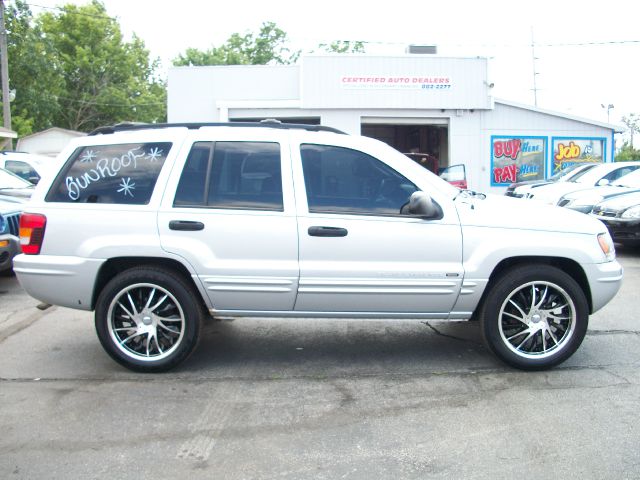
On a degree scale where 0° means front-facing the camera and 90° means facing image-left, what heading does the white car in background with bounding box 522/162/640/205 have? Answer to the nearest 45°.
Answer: approximately 45°

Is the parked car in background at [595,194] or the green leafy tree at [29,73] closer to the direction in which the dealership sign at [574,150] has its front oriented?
the parked car in background

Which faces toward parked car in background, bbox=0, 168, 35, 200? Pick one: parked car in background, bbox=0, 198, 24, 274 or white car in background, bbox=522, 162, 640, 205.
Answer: the white car in background

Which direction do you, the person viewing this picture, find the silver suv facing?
facing to the right of the viewer

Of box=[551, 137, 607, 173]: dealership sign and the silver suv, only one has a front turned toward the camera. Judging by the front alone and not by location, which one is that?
the dealership sign

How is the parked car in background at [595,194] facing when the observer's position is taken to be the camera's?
facing the viewer and to the left of the viewer

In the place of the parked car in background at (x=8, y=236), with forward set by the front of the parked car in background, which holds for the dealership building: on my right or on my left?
on my left

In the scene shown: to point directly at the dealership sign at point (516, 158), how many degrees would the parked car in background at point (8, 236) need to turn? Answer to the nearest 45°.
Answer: approximately 90° to its left

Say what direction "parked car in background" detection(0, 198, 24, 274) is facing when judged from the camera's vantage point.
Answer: facing the viewer and to the right of the viewer

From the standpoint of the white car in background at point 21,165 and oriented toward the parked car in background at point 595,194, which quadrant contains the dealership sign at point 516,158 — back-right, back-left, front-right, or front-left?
front-left

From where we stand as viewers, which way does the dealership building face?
facing the viewer

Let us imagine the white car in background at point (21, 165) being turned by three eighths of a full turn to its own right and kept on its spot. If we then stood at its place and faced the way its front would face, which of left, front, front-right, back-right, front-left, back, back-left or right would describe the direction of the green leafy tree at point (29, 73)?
right

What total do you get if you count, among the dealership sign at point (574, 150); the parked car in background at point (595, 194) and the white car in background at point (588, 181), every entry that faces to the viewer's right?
0

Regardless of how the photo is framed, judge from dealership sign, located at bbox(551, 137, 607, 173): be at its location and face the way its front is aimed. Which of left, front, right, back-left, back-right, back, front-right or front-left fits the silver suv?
front

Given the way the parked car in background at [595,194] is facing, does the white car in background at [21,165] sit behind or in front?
in front

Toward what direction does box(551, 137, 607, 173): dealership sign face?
toward the camera
